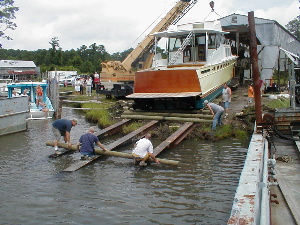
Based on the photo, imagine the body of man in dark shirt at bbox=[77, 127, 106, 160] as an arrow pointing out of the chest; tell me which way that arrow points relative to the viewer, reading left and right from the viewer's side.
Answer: facing away from the viewer and to the right of the viewer

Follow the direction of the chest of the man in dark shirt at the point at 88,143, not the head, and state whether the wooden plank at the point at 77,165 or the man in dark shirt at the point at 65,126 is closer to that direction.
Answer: the man in dark shirt

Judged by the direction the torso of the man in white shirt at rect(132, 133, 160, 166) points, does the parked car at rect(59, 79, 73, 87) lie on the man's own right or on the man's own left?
on the man's own left

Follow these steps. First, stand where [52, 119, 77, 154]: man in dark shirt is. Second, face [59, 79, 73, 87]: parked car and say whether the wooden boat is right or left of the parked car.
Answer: right

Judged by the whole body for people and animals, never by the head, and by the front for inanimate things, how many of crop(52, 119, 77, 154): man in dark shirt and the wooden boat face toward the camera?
0

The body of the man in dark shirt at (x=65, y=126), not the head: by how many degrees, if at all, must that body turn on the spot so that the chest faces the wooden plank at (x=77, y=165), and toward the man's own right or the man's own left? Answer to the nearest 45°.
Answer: approximately 90° to the man's own right

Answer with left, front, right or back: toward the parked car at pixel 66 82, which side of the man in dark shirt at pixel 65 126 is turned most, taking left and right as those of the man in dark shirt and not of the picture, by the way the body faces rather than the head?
left

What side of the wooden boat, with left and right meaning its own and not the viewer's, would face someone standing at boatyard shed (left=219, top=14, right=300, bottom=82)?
front

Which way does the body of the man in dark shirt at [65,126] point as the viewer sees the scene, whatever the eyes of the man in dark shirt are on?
to the viewer's right

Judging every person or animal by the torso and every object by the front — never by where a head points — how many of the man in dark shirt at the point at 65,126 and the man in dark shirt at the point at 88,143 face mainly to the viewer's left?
0
